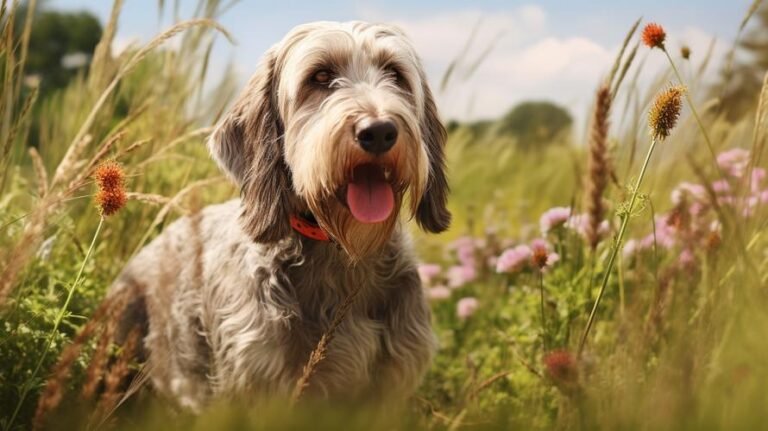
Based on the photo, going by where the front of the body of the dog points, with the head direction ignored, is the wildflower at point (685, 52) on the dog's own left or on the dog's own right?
on the dog's own left

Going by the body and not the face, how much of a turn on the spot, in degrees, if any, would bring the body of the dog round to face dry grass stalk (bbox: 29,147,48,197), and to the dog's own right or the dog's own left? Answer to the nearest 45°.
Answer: approximately 135° to the dog's own right

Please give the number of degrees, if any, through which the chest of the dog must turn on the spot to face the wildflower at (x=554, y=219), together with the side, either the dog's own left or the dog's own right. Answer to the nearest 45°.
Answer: approximately 90° to the dog's own left

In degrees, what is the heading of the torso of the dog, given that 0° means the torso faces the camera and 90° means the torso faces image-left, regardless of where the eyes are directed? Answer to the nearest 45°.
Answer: approximately 315°

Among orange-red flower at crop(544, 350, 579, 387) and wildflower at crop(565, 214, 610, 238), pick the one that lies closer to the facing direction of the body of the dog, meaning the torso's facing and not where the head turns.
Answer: the orange-red flower

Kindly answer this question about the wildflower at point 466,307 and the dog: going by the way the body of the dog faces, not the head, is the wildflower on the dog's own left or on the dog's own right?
on the dog's own left

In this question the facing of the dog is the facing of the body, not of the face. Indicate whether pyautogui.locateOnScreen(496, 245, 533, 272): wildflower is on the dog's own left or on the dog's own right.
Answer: on the dog's own left
